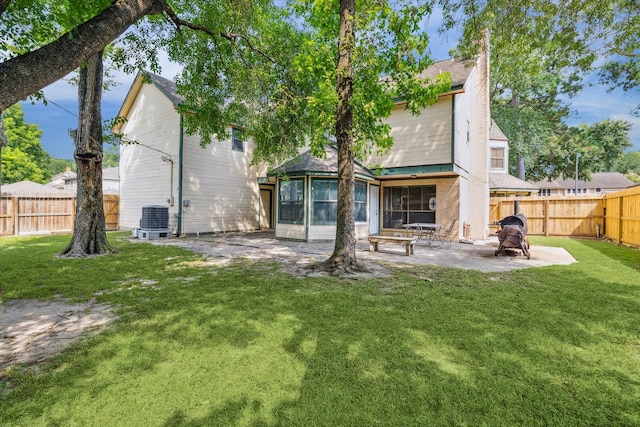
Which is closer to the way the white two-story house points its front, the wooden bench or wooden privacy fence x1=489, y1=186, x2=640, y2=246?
the wooden privacy fence

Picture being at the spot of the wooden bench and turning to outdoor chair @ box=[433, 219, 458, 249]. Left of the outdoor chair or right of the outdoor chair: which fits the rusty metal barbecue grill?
right

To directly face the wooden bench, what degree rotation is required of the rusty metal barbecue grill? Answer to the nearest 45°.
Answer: approximately 45° to its right

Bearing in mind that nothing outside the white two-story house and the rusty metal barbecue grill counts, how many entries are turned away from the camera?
1

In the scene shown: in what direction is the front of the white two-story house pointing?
away from the camera
